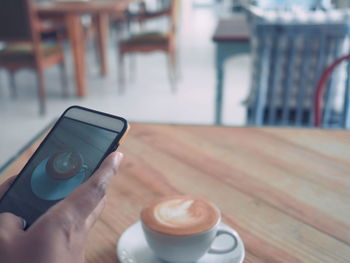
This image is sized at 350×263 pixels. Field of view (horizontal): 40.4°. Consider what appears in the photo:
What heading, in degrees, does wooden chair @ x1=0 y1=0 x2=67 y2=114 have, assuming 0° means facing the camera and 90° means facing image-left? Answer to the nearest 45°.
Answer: approximately 225°

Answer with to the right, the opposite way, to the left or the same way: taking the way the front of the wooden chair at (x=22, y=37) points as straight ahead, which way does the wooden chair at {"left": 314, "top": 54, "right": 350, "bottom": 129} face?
the opposite way

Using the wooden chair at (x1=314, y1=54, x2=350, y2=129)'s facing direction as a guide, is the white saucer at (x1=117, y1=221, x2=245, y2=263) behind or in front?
in front

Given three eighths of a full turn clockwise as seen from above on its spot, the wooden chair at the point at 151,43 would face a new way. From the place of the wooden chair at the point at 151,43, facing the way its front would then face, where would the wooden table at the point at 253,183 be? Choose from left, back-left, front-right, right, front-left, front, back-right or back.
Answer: back-right

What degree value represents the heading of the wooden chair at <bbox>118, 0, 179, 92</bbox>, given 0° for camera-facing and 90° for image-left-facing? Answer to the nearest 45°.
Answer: approximately 90°

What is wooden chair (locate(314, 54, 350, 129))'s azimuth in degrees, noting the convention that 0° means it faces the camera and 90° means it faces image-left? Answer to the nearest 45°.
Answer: approximately 0°

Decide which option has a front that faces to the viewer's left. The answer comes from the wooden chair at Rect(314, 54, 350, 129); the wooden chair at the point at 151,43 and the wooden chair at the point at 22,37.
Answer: the wooden chair at the point at 151,43
